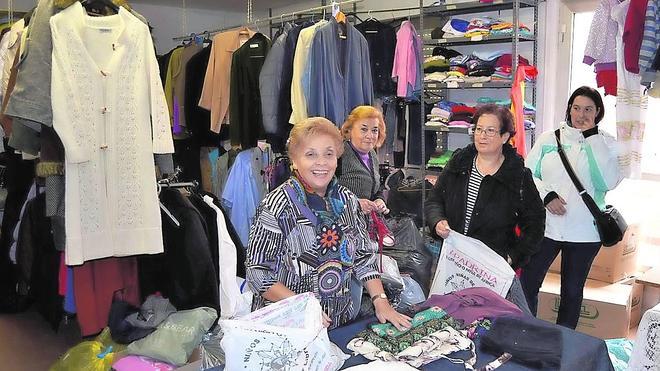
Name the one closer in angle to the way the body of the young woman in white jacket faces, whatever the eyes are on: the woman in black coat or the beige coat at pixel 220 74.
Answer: the woman in black coat

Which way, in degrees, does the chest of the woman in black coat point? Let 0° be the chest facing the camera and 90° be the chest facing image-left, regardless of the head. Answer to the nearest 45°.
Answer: approximately 45°

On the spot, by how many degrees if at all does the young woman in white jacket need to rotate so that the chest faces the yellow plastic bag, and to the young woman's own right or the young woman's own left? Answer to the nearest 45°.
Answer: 0° — they already face it

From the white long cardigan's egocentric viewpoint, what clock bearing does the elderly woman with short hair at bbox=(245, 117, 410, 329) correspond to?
The elderly woman with short hair is roughly at 11 o'clock from the white long cardigan.

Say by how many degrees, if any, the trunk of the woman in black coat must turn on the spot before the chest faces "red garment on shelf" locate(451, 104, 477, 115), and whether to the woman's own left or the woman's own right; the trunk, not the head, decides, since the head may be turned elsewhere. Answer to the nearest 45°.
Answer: approximately 135° to the woman's own right

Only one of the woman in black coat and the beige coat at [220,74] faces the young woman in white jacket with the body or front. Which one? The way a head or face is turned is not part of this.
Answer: the beige coat

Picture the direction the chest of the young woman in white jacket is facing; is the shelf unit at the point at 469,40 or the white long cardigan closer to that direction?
the white long cardigan
